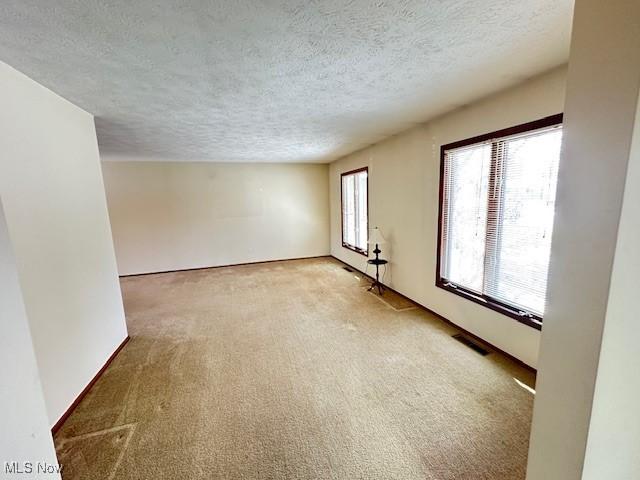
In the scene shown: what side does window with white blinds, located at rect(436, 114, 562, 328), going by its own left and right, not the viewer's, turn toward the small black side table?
right

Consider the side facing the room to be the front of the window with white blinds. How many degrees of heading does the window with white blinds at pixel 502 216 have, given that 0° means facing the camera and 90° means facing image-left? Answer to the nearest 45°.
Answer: approximately 45°

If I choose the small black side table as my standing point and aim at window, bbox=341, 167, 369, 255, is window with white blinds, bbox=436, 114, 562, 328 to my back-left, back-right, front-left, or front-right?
back-right

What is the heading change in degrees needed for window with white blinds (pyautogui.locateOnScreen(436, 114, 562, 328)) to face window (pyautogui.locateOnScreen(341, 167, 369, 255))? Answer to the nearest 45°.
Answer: approximately 90° to its right
